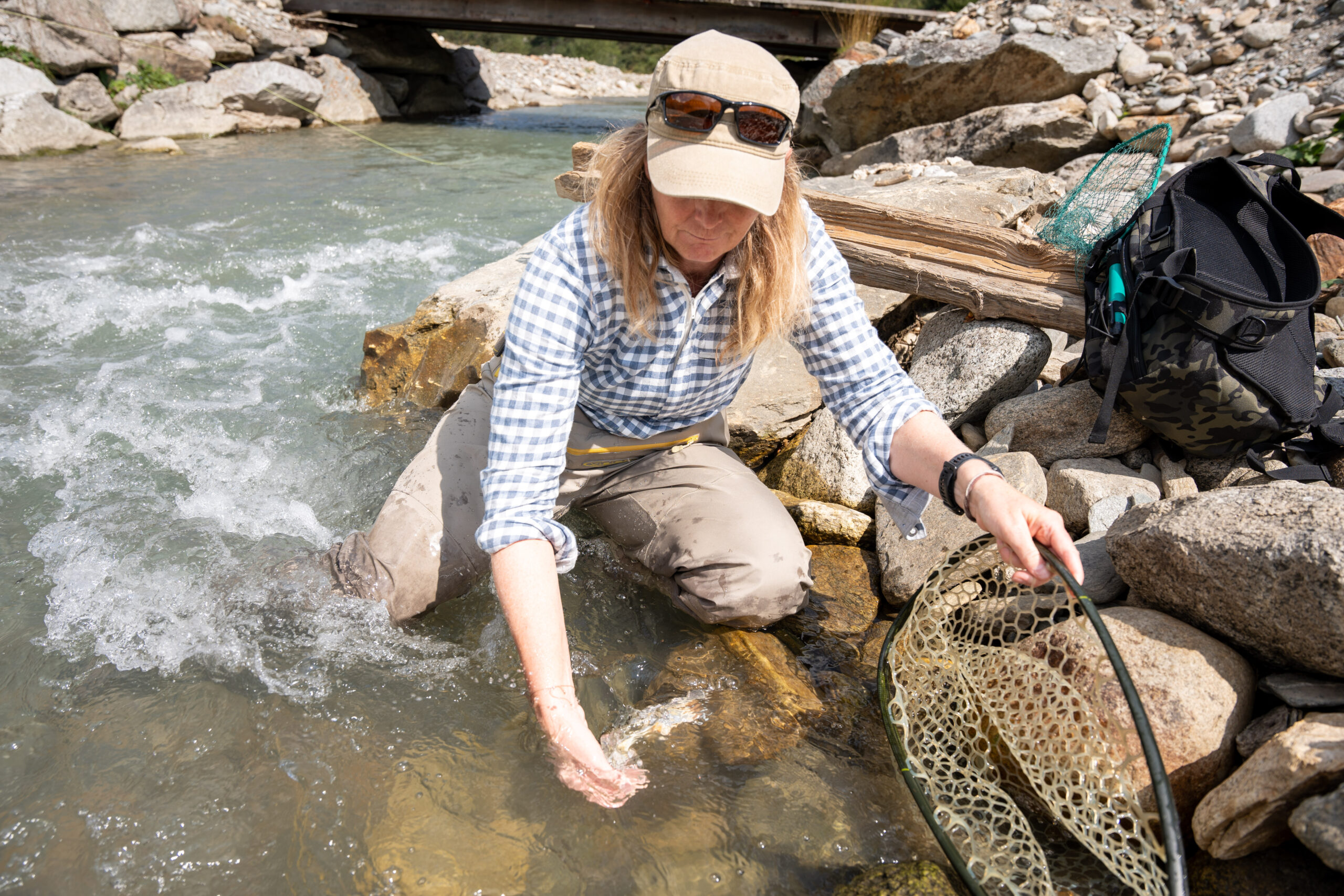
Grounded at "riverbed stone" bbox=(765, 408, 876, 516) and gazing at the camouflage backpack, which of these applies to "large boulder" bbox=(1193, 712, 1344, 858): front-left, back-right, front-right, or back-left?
front-right

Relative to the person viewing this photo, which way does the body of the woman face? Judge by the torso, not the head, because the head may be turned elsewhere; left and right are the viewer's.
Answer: facing the viewer

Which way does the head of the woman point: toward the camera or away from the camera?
toward the camera

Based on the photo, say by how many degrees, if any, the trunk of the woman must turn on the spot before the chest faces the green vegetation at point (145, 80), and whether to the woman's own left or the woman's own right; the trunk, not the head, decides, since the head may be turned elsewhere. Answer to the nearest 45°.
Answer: approximately 135° to the woman's own right

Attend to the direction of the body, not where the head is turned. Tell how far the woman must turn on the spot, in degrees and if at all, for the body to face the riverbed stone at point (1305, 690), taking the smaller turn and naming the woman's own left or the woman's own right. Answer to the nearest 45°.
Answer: approximately 90° to the woman's own left

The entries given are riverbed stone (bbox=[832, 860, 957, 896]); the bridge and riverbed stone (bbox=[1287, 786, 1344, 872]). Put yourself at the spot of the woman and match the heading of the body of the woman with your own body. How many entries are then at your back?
1

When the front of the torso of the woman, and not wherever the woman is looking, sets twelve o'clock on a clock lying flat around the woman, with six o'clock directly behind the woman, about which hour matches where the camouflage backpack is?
The camouflage backpack is roughly at 8 o'clock from the woman.

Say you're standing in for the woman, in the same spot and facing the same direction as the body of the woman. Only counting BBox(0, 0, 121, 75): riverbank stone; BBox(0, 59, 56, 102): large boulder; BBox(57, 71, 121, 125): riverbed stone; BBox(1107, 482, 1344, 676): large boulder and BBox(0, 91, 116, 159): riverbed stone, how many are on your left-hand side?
1

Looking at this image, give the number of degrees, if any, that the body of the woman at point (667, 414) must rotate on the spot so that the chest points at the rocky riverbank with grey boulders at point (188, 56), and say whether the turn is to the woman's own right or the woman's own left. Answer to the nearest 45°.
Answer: approximately 135° to the woman's own right

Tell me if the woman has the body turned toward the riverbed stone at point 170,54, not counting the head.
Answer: no

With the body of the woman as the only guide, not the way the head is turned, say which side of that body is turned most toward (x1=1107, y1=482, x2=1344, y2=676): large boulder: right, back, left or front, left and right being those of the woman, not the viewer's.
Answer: left

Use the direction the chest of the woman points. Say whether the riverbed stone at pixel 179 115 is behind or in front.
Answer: behind

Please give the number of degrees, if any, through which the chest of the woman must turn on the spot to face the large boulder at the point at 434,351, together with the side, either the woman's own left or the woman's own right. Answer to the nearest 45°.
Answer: approximately 135° to the woman's own right

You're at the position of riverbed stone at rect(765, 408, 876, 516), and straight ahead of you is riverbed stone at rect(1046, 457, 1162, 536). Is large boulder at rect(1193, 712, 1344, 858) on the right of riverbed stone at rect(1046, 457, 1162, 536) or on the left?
right
